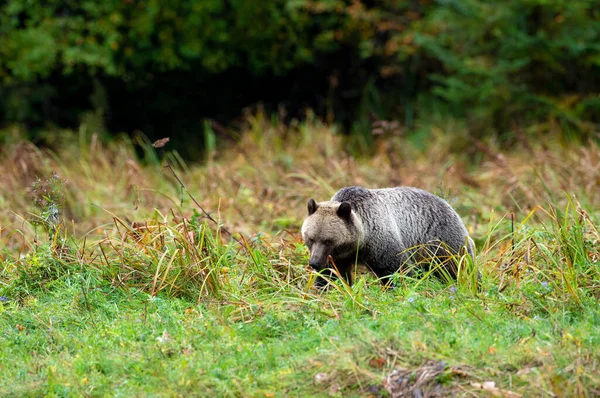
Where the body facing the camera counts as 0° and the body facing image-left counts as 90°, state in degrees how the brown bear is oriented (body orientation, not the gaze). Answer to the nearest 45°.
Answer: approximately 45°

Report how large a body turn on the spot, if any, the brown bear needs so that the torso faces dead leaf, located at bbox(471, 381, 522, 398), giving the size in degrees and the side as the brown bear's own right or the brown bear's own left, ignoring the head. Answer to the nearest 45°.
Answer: approximately 45° to the brown bear's own left
